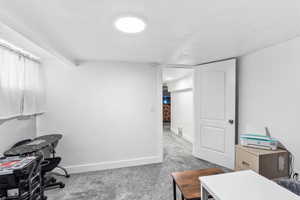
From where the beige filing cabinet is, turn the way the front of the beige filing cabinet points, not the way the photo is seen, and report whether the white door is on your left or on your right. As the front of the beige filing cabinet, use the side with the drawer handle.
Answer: on your right

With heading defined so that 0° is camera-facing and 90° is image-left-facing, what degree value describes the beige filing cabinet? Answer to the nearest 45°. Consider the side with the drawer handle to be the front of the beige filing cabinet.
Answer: approximately 45°

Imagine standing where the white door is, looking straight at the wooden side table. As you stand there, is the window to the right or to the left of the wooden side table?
right

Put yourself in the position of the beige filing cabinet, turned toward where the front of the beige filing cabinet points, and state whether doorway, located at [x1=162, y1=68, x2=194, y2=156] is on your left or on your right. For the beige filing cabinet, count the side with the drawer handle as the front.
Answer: on your right

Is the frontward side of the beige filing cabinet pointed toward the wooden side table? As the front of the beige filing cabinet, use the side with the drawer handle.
yes

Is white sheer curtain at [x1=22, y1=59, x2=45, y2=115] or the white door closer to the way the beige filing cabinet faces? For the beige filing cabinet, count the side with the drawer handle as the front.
the white sheer curtain

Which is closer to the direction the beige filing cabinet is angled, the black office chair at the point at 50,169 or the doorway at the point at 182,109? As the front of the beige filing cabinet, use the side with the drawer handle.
the black office chair
